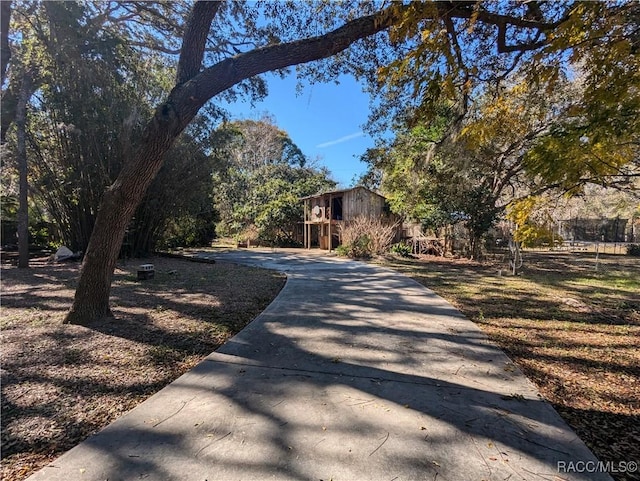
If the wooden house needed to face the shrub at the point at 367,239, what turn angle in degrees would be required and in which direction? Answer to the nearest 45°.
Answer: approximately 45° to its left

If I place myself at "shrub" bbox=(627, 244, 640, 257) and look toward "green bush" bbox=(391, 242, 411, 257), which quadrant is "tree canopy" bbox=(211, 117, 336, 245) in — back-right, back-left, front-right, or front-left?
front-right

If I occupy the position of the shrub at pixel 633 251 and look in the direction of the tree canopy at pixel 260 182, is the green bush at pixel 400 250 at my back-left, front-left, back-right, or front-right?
front-left

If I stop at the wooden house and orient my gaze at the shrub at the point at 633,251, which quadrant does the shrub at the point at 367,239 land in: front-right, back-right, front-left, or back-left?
front-right

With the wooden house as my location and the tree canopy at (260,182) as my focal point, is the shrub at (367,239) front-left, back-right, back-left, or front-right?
back-left

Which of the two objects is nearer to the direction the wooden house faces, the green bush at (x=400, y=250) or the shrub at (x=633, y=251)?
the green bush

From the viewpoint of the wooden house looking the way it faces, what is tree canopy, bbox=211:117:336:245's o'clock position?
The tree canopy is roughly at 3 o'clock from the wooden house.

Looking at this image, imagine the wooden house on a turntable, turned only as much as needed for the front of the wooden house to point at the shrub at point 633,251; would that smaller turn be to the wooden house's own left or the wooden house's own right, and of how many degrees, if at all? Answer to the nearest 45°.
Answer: approximately 135° to the wooden house's own left

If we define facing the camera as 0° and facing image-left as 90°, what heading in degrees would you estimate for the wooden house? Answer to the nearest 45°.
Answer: approximately 45°

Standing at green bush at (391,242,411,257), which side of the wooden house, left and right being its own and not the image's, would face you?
left
